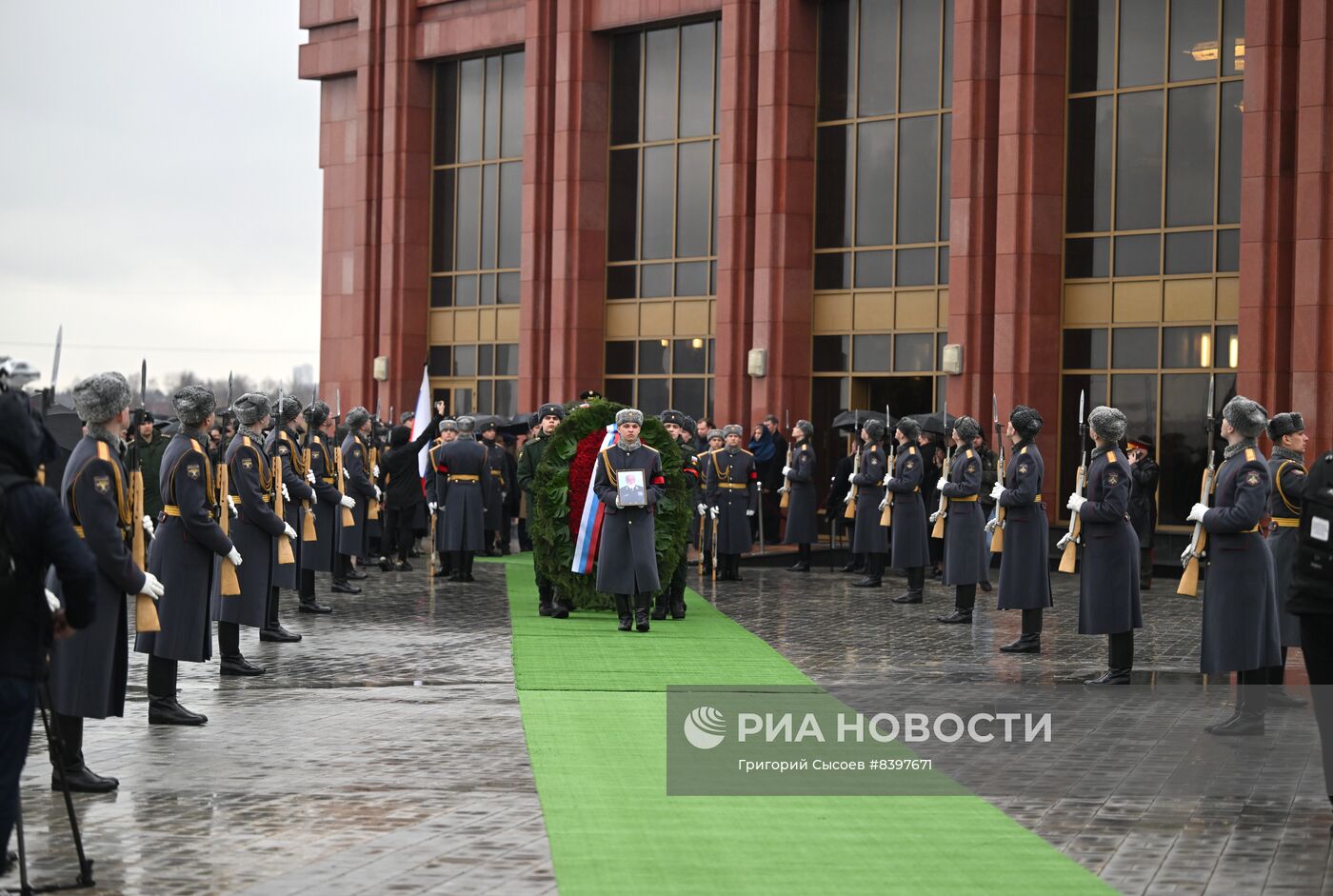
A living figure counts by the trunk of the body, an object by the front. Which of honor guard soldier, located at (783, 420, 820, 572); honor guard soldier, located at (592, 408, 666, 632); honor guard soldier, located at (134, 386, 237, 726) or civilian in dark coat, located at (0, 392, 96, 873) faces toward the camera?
honor guard soldier, located at (592, 408, 666, 632)

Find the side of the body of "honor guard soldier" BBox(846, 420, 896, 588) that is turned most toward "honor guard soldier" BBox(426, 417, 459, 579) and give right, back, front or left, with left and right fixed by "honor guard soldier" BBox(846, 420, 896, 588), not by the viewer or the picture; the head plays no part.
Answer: front

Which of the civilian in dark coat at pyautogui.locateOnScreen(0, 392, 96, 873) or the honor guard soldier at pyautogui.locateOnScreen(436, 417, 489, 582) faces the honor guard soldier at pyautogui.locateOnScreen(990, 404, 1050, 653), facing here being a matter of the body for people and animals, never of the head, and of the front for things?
the civilian in dark coat

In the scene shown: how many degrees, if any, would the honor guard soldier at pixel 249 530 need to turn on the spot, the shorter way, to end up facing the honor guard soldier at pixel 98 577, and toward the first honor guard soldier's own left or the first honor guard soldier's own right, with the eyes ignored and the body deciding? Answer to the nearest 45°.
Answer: approximately 90° to the first honor guard soldier's own right

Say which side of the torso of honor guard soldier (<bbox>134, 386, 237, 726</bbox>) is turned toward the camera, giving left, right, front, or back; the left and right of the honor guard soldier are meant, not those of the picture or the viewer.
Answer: right

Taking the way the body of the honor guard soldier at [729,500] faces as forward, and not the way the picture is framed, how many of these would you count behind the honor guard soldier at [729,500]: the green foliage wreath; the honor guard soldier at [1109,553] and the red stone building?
1

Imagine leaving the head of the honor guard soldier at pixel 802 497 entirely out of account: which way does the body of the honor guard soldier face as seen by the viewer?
to the viewer's left

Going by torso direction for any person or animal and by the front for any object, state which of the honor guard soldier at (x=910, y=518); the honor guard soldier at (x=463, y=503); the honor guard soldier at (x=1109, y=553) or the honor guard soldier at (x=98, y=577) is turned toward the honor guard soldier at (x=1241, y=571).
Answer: the honor guard soldier at (x=98, y=577)

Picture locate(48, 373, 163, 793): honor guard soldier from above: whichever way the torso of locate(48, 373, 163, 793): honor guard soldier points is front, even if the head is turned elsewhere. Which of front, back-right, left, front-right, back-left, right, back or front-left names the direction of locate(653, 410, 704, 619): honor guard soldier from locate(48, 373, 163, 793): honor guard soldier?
front-left

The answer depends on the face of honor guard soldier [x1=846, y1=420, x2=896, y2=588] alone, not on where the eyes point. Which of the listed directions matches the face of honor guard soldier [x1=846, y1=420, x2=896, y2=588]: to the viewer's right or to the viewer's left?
to the viewer's left

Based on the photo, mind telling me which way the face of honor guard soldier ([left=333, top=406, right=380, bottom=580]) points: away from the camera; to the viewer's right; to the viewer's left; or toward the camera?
to the viewer's right

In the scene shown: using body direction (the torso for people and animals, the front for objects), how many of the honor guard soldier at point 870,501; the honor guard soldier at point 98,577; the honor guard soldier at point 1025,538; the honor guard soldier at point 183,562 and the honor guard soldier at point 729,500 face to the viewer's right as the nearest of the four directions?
2

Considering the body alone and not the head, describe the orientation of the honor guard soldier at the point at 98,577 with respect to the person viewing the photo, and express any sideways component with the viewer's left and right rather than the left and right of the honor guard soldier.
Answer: facing to the right of the viewer

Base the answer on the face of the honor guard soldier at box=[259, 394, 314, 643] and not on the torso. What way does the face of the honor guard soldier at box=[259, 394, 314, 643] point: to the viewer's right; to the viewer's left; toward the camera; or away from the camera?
to the viewer's right

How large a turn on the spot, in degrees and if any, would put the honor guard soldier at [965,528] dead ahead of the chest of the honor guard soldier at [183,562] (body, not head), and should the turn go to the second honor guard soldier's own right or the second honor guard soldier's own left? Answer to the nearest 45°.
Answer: approximately 45° to the second honor guard soldier's own left
